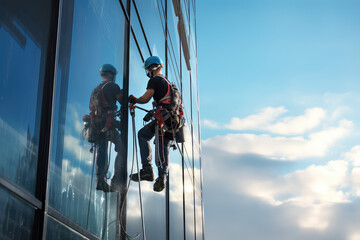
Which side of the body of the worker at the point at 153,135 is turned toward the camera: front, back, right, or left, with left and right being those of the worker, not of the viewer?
left

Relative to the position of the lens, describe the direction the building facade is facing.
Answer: facing the viewer and to the right of the viewer
